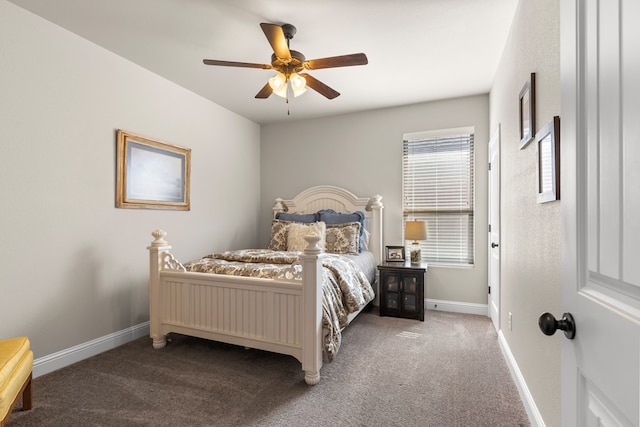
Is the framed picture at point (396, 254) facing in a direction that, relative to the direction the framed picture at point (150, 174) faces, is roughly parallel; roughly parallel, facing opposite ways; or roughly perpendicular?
roughly perpendicular

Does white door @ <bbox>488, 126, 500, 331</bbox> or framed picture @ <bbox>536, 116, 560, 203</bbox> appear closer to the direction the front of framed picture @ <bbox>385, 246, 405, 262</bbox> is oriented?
the framed picture

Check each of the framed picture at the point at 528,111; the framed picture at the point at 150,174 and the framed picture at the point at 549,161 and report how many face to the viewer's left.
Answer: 2

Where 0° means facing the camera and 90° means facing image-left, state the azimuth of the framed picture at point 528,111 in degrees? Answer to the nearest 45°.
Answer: approximately 90°

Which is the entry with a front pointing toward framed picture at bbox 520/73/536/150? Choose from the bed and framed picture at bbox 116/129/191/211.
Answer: framed picture at bbox 116/129/191/211

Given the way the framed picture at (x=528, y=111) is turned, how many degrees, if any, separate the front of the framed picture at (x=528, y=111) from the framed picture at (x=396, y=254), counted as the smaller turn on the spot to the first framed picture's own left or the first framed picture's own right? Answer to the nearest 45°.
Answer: approximately 45° to the first framed picture's own right

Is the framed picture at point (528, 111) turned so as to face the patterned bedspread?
yes

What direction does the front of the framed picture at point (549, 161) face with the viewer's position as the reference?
facing to the left of the viewer
